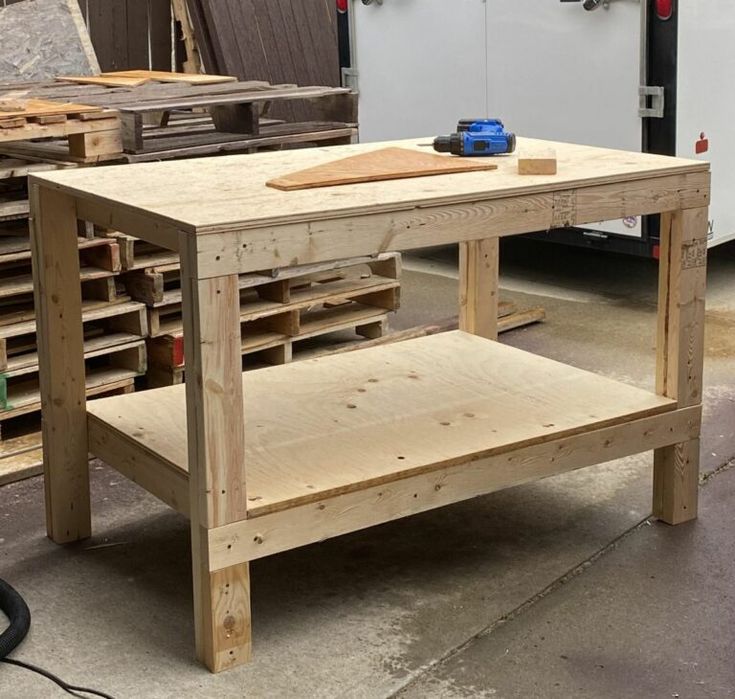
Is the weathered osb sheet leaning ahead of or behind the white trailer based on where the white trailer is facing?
behind

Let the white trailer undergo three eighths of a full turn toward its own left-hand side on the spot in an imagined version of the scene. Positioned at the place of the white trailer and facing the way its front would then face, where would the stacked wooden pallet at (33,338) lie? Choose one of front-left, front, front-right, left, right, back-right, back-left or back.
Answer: front-left

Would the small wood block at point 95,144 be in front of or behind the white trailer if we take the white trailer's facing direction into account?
behind

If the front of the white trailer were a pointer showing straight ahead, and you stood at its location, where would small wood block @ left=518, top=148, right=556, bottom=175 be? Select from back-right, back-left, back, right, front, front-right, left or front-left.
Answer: back-right

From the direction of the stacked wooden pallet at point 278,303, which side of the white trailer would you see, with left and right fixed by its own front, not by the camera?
back

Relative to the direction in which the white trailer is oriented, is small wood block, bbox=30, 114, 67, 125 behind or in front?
behind

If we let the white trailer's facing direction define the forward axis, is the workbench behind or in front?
behind

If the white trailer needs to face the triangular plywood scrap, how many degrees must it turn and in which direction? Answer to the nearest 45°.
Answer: approximately 135° to its right

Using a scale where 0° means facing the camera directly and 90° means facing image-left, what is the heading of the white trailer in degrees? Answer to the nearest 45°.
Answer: approximately 225°
